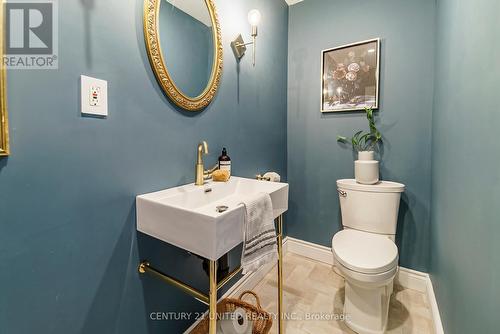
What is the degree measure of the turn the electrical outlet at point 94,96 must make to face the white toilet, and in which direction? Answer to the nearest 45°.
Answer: approximately 45° to its left

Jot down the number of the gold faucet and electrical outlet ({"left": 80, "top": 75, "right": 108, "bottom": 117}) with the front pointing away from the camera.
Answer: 0

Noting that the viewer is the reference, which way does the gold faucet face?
facing the viewer and to the right of the viewer

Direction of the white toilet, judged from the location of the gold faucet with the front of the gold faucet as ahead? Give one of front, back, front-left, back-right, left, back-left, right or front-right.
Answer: front-left

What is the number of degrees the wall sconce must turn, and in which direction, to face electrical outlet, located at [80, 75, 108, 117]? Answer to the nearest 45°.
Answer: approximately 90° to its right

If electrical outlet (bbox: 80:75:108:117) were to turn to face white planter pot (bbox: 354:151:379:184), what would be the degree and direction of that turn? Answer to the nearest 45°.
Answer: approximately 45° to its left

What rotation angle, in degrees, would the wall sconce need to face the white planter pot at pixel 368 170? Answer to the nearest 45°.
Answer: approximately 45° to its left
